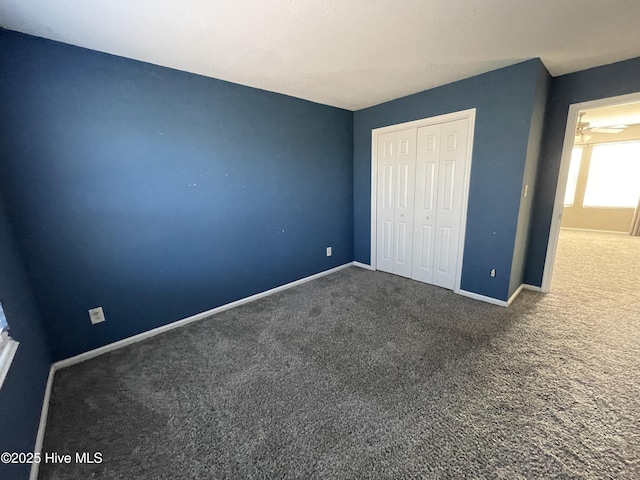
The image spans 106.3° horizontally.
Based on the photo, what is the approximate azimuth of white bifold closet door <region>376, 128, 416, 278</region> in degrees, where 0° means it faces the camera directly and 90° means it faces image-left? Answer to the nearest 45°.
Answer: approximately 45°

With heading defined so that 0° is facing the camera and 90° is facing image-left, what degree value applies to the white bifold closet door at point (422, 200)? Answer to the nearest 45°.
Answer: approximately 45°
